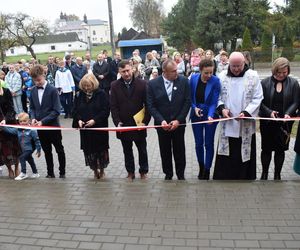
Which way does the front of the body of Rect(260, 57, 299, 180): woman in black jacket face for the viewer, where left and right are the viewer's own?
facing the viewer

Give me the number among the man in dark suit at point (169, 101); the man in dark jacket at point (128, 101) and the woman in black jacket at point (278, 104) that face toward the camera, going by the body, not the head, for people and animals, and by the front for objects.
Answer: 3

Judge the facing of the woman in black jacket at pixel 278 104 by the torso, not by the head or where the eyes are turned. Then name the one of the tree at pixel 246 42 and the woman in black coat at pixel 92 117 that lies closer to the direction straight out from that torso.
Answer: the woman in black coat

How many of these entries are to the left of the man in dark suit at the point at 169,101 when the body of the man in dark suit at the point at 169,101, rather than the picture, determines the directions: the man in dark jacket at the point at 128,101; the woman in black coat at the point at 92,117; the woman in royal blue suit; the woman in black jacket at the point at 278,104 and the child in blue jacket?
2

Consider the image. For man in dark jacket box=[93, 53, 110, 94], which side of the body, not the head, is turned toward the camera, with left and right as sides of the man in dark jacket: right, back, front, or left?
front

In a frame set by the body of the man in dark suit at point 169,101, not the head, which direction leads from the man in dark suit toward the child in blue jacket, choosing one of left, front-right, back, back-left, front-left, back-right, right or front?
right

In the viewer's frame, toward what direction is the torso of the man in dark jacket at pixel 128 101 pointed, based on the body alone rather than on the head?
toward the camera

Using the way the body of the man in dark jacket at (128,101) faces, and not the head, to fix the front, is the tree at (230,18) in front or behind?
behind

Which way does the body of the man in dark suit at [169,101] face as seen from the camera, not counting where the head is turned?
toward the camera

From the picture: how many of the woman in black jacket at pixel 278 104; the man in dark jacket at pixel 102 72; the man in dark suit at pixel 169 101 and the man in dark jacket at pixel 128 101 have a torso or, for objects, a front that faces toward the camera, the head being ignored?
4
